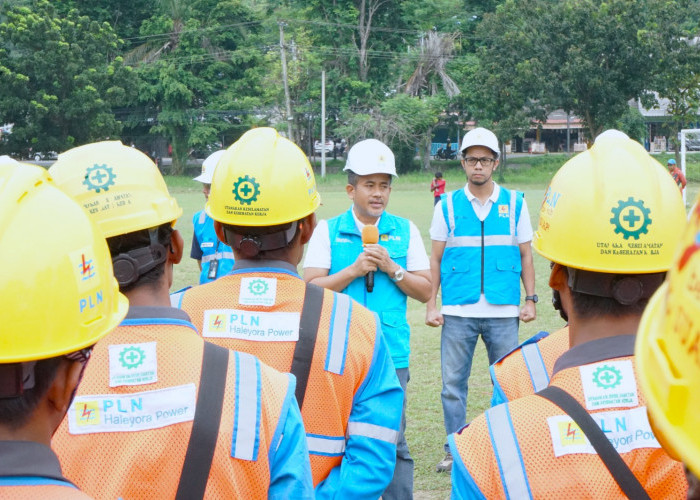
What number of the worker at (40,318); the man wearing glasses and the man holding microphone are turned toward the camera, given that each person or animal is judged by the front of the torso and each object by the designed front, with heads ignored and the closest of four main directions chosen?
2

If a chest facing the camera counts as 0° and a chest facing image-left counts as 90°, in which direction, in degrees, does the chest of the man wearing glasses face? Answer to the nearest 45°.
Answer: approximately 0°

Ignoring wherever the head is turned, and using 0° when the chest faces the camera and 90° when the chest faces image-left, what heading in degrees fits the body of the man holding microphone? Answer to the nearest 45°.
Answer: approximately 0°

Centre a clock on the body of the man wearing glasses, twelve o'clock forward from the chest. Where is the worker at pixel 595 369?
The worker is roughly at 12 o'clock from the man wearing glasses.

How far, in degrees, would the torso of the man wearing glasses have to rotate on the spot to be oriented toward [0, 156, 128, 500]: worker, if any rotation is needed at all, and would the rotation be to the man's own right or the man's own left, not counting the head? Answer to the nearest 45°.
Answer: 0° — they already face them

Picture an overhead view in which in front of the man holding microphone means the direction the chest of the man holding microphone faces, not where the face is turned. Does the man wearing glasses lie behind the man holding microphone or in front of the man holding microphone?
behind

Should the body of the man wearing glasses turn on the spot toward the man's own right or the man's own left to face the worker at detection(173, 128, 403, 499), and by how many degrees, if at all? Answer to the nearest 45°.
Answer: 0° — they already face them
